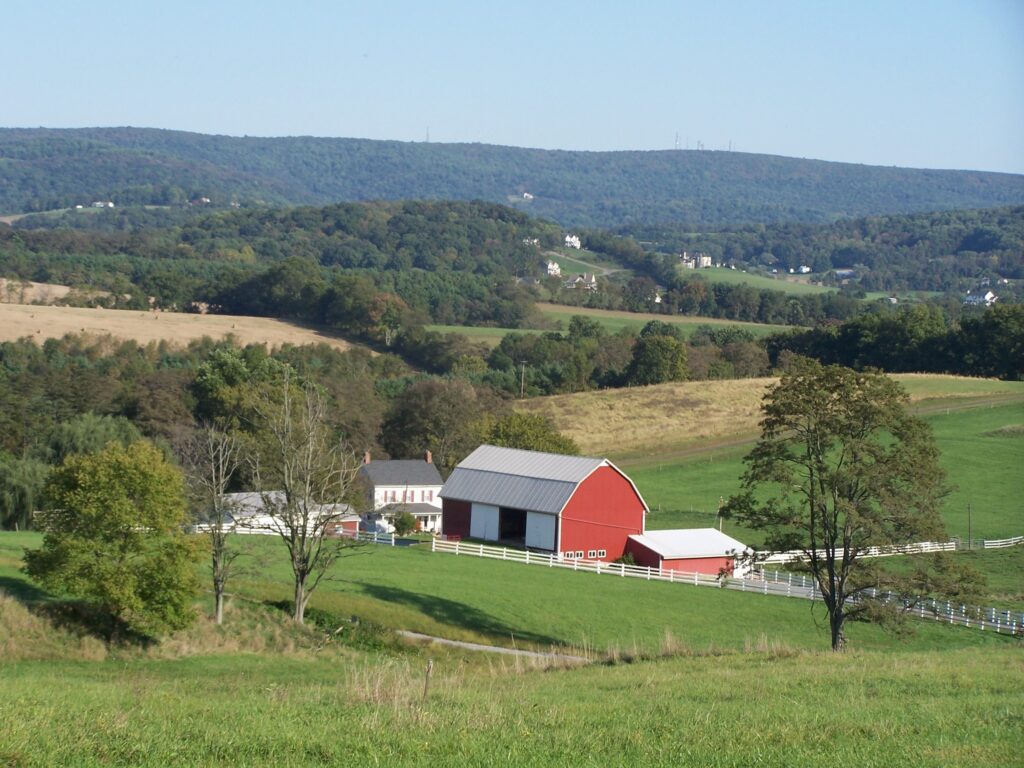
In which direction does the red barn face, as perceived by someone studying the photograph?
facing the viewer and to the left of the viewer

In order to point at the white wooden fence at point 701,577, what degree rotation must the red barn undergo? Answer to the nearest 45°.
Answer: approximately 90° to its left

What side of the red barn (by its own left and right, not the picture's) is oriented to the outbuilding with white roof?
left

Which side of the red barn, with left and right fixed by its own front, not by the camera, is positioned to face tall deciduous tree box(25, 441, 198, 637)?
front

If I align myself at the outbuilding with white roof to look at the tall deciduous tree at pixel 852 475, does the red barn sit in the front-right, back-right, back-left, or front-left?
back-right

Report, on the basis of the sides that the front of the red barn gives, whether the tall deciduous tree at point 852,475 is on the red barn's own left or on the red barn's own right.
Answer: on the red barn's own left
